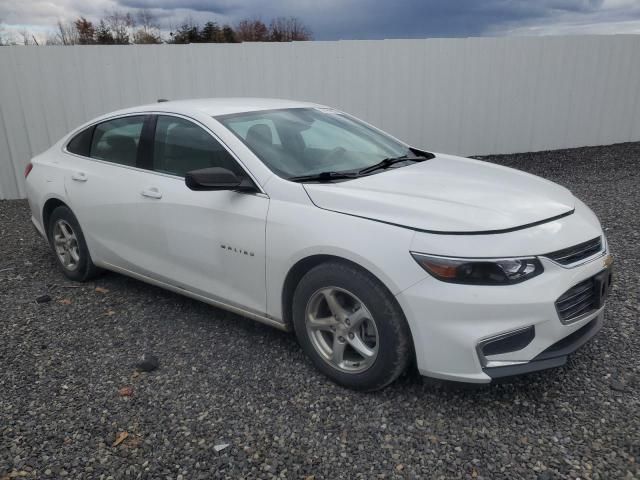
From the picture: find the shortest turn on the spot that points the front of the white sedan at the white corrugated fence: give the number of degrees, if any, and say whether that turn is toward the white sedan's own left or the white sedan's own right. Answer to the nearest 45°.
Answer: approximately 135° to the white sedan's own left

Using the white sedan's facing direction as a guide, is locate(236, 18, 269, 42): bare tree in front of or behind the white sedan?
behind

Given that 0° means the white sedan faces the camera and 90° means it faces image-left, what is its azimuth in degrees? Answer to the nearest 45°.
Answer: approximately 315°

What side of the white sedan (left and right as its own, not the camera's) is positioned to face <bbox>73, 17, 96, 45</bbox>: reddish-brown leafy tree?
back
